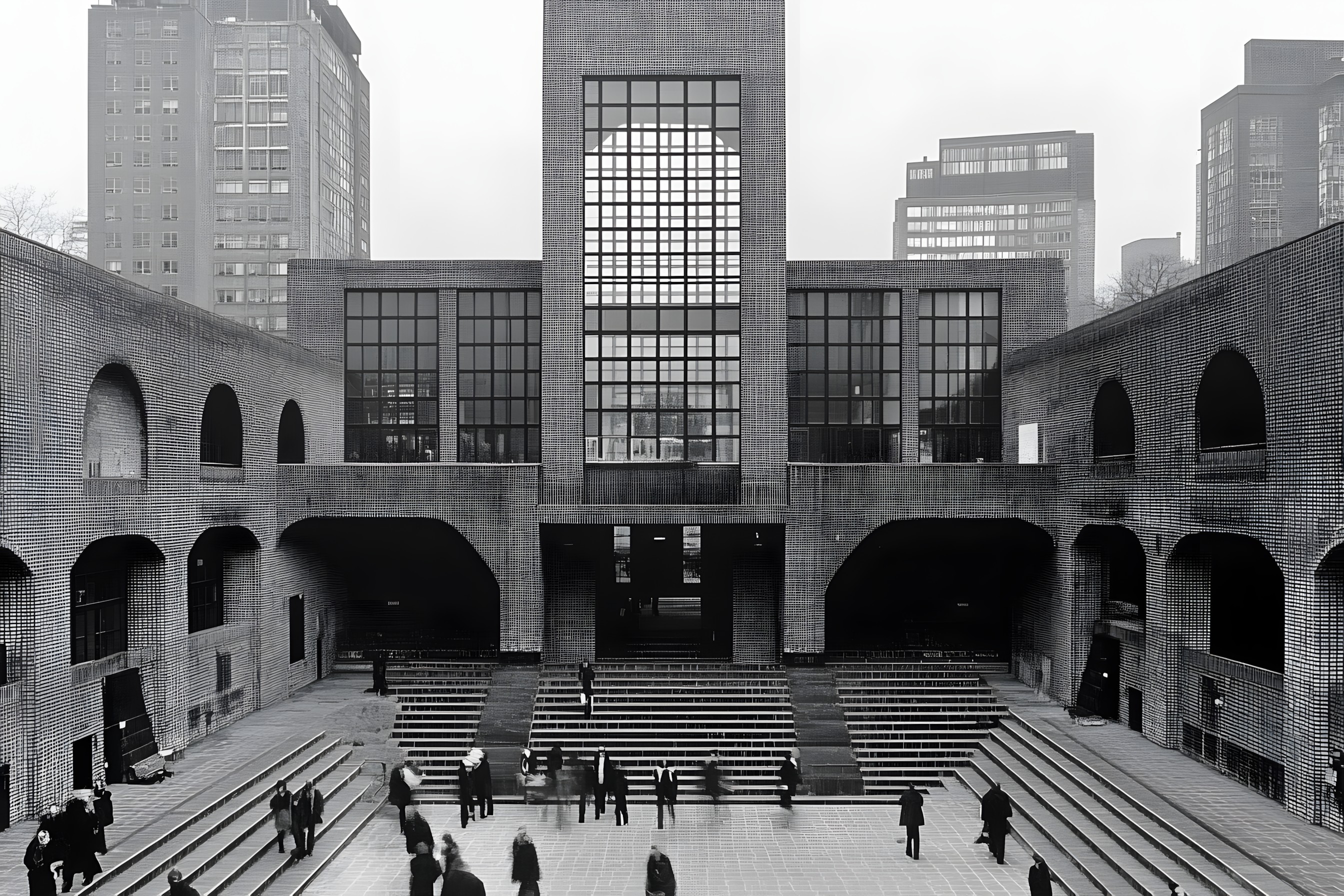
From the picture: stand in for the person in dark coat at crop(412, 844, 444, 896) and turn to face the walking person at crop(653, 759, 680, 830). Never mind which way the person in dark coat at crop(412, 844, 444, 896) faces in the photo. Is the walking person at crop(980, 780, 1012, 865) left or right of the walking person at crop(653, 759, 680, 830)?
right

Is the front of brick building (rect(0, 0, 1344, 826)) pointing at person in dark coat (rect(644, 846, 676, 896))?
yes

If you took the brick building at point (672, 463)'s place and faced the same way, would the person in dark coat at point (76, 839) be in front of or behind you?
in front

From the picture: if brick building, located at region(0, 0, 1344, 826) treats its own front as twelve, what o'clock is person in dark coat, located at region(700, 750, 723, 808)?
The person in dark coat is roughly at 12 o'clock from the brick building.

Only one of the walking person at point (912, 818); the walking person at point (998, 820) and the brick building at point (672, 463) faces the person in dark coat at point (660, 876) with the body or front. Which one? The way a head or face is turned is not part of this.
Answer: the brick building

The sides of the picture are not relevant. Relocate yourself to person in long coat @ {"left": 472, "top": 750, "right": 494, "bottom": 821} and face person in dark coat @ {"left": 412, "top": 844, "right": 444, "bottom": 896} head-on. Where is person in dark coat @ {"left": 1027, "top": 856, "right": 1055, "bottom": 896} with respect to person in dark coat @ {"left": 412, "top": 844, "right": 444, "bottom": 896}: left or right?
left
